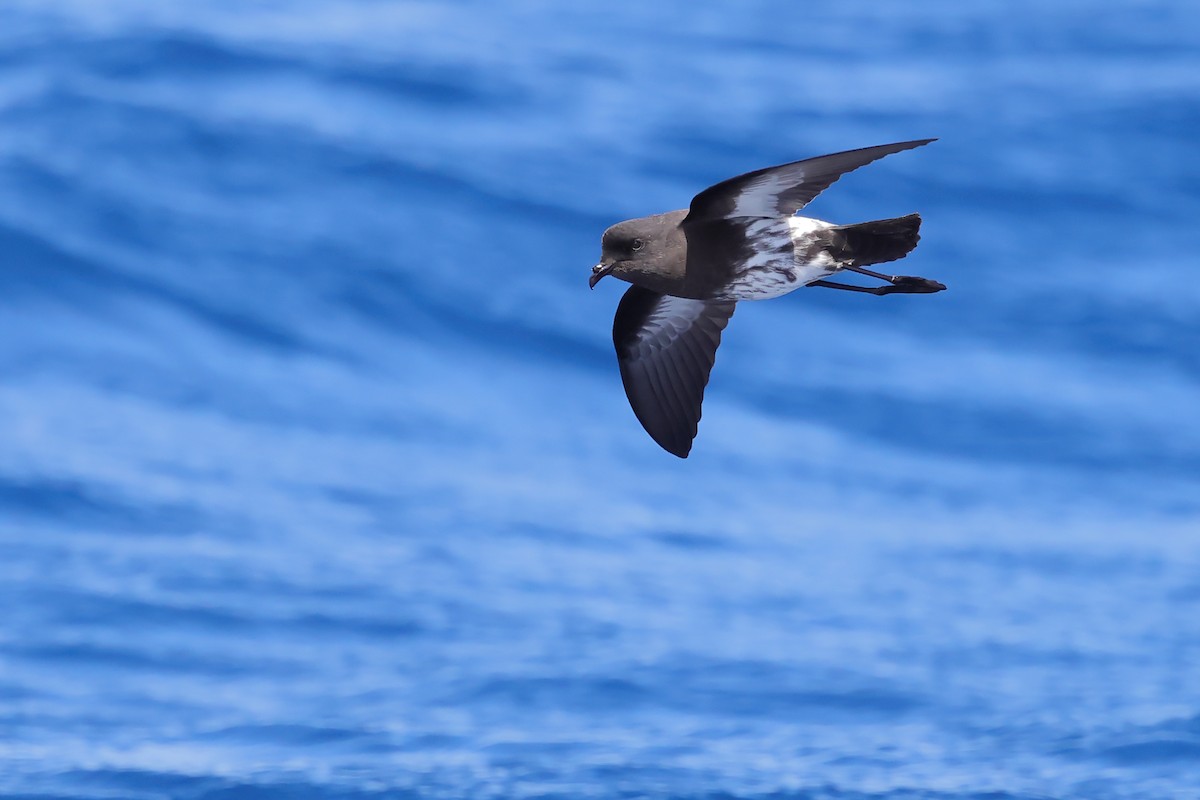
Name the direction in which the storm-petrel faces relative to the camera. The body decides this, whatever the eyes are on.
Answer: to the viewer's left
